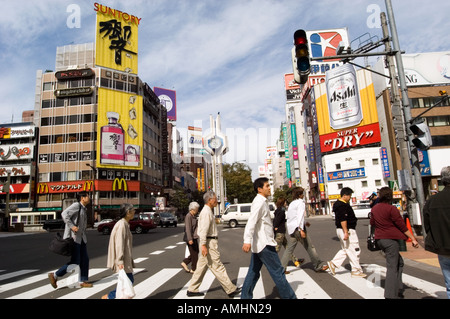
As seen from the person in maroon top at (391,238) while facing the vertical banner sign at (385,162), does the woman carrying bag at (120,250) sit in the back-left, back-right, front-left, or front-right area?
back-left

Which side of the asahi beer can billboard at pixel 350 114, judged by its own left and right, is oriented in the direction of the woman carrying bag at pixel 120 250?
front

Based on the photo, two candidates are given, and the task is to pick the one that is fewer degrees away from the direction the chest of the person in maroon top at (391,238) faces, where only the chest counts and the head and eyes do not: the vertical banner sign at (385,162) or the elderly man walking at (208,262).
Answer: the vertical banner sign

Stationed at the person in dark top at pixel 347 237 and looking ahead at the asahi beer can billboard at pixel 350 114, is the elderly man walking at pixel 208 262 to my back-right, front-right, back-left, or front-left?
back-left

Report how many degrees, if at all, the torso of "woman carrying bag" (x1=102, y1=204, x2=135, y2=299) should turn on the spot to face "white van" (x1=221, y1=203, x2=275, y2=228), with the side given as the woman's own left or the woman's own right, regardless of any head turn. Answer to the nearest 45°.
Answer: approximately 45° to the woman's own left

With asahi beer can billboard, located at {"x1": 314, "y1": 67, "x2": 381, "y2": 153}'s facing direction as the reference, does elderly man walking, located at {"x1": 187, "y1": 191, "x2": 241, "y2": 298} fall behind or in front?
in front

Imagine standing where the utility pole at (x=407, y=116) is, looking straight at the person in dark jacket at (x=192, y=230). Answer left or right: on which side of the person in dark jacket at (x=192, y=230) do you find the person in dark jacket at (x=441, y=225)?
left

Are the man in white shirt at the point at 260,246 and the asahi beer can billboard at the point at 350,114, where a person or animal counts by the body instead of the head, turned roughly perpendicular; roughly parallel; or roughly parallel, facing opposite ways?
roughly perpendicular

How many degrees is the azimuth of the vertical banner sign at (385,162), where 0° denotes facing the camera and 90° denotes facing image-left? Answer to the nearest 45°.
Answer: approximately 0°

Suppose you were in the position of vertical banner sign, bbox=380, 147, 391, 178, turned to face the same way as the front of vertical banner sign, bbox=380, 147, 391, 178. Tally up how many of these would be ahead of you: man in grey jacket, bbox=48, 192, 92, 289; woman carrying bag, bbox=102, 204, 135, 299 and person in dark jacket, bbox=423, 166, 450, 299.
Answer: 3
